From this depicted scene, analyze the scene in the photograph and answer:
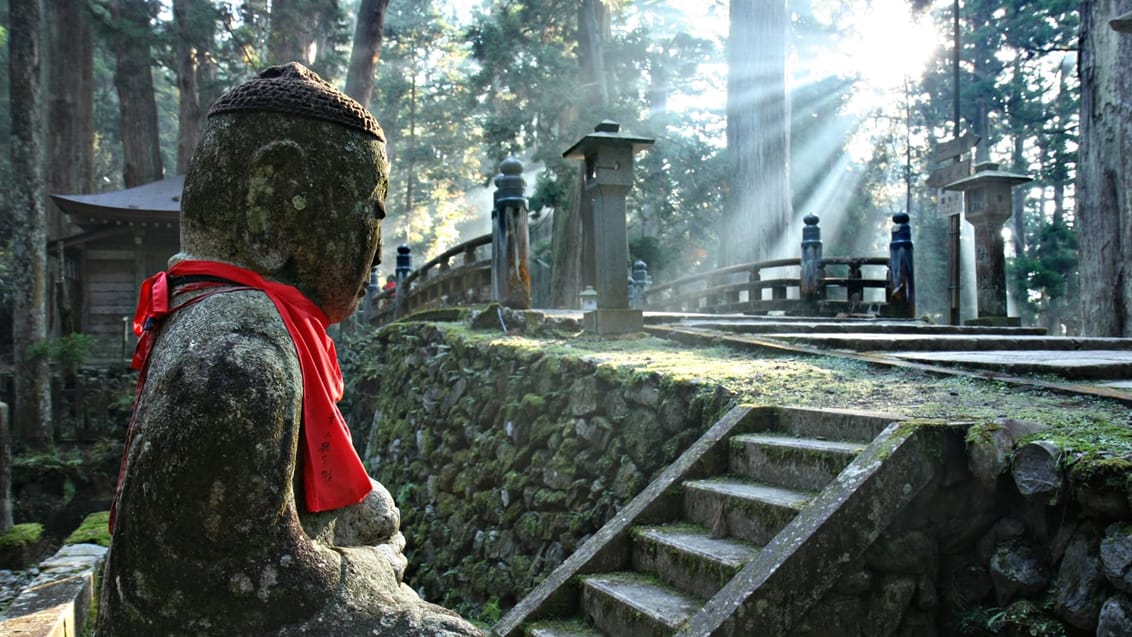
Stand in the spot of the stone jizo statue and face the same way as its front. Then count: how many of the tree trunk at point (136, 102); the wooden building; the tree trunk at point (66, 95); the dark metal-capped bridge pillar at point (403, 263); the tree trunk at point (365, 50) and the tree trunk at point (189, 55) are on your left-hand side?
6

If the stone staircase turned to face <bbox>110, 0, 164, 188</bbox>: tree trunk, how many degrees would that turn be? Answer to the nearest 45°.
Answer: approximately 90° to its right

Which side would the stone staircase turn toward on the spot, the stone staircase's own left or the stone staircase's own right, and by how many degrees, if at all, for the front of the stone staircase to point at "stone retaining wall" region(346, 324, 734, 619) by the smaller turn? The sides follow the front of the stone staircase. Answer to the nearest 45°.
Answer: approximately 90° to the stone staircase's own right

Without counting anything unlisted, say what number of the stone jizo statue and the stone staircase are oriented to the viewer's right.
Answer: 1

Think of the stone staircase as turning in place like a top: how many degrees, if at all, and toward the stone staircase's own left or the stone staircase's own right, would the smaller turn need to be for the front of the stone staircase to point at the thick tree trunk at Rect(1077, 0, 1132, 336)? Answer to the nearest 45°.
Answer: approximately 180°

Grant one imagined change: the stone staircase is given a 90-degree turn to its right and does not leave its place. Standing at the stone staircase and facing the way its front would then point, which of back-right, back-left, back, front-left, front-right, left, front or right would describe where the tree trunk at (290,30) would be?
front

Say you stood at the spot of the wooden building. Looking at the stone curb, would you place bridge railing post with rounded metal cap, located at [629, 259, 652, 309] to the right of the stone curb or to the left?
left

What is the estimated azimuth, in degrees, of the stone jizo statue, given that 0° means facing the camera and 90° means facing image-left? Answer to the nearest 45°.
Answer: approximately 270°

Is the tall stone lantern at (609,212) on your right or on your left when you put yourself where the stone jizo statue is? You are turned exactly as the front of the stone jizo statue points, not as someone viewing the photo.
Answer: on your left

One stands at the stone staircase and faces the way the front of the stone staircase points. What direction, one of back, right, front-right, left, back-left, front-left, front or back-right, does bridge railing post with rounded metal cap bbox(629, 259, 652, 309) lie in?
back-right

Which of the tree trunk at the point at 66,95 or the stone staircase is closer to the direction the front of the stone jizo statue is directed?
the stone staircase

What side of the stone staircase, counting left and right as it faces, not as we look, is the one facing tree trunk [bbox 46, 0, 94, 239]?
right

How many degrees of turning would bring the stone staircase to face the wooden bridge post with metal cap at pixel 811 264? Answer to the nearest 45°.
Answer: approximately 135° to its right

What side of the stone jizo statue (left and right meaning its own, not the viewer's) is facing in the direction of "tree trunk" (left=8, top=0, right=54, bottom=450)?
left

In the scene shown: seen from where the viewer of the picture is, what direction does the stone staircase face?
facing the viewer and to the left of the viewer

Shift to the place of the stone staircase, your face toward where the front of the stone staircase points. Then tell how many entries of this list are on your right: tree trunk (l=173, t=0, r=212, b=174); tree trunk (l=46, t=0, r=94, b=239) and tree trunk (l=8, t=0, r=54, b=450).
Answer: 3
